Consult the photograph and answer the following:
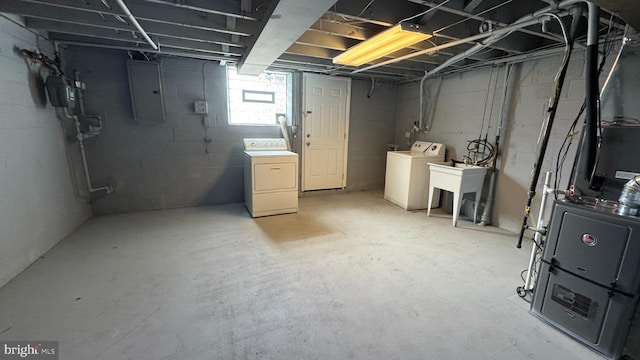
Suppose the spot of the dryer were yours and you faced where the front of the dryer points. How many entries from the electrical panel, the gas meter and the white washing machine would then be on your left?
1

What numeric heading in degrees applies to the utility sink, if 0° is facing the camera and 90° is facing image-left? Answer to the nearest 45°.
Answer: approximately 45°

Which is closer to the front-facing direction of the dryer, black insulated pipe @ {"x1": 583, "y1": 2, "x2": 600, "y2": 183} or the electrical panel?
the black insulated pipe

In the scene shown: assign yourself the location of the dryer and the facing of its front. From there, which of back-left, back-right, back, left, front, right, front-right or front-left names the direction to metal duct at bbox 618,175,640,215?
front-left

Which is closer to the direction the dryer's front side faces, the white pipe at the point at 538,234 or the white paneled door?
the white pipe

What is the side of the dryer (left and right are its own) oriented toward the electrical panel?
right

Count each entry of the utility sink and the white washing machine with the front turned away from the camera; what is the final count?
0

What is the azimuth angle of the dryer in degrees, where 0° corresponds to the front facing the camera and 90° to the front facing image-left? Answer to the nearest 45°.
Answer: approximately 0°

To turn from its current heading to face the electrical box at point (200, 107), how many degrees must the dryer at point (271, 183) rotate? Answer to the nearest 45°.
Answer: approximately 135° to its right

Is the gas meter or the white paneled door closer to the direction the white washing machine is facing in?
the gas meter

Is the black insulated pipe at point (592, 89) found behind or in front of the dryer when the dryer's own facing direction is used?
in front
